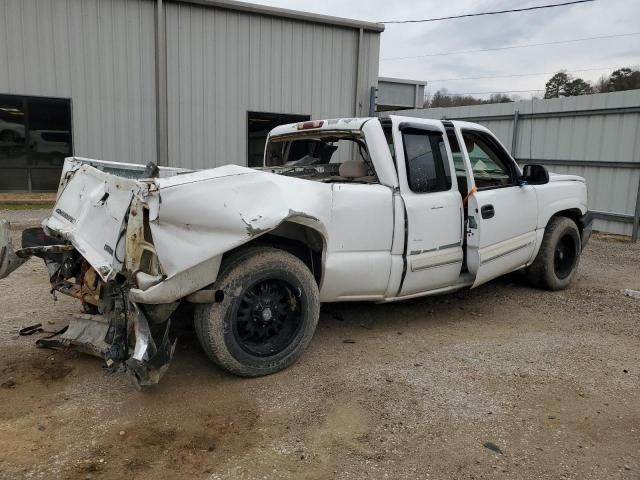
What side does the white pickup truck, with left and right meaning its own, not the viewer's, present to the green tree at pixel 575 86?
front

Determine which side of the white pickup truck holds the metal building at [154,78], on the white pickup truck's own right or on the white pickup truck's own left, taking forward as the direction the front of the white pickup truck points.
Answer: on the white pickup truck's own left

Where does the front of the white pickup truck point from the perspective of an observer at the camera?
facing away from the viewer and to the right of the viewer

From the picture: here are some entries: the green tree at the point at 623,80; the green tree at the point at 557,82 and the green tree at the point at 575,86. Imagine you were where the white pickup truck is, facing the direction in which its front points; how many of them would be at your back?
0

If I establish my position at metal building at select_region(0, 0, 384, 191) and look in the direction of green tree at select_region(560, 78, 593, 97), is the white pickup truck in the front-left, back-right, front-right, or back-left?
back-right

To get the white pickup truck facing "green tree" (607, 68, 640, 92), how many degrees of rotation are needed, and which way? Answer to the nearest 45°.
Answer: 0° — it already faces it

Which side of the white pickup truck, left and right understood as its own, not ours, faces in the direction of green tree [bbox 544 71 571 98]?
front
